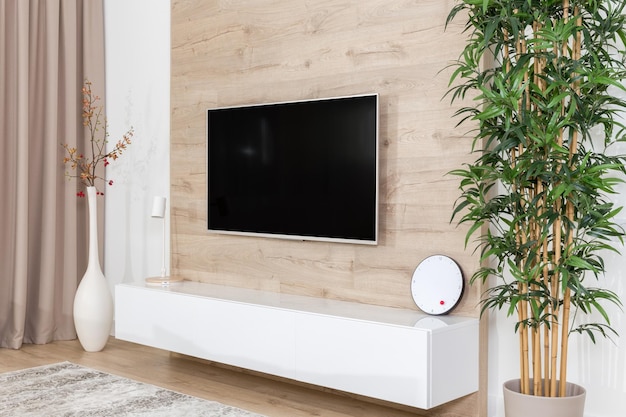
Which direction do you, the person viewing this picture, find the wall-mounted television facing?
facing the viewer and to the left of the viewer

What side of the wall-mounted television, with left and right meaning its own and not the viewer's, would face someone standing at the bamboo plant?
left

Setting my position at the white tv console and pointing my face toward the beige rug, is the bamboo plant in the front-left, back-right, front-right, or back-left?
back-left

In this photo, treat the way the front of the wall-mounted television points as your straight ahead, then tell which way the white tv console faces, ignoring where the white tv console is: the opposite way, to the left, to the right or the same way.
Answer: the same way

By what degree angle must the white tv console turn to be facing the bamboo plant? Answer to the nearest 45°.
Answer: approximately 90° to its left

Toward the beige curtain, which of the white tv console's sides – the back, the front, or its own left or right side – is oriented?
right

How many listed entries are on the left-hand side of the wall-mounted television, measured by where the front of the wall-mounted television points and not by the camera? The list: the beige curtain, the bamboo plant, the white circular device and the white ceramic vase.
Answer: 2

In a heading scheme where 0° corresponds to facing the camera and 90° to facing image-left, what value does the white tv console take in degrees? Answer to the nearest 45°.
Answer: approximately 45°

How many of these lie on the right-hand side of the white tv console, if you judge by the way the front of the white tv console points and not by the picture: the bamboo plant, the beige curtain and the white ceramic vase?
2

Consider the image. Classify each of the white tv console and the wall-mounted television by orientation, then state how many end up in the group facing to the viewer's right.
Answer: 0

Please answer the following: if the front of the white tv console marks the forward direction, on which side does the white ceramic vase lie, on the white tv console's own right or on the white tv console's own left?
on the white tv console's own right

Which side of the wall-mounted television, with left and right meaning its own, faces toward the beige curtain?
right
